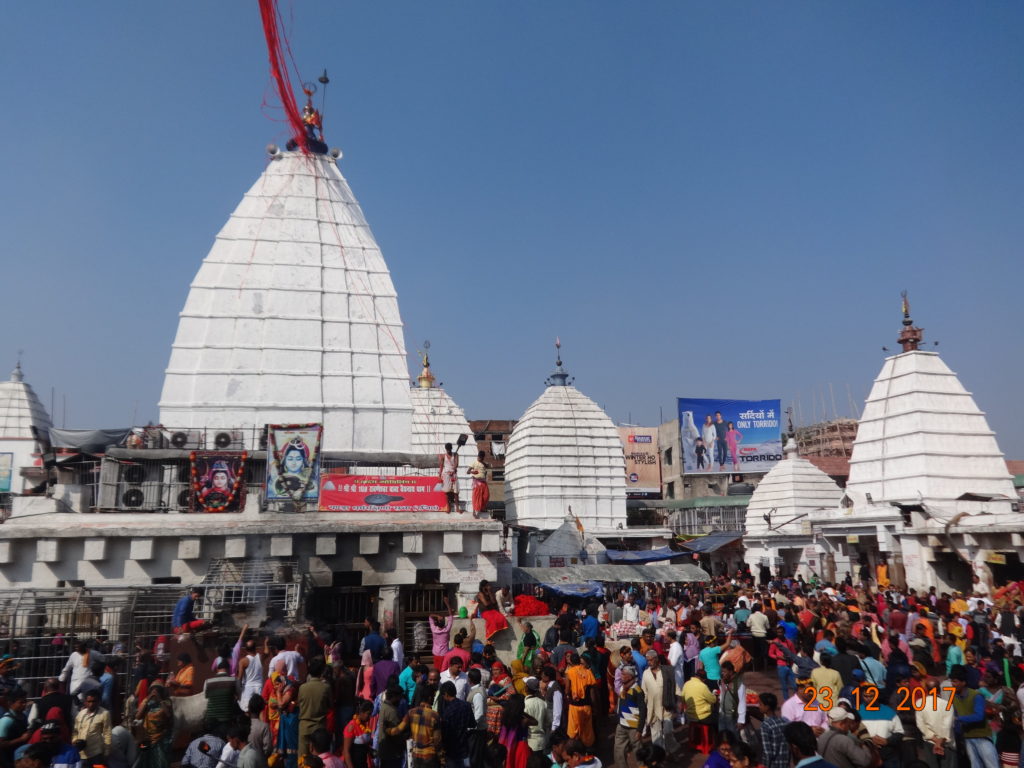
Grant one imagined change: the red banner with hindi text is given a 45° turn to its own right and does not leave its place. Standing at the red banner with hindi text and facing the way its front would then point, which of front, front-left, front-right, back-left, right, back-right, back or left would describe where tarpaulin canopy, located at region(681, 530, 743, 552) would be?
back

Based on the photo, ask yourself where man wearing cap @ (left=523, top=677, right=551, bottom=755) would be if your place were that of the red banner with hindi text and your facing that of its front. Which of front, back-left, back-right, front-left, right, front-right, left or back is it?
front

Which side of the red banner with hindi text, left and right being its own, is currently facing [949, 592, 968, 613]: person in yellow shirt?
left

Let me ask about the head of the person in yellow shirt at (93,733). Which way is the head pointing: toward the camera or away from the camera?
toward the camera

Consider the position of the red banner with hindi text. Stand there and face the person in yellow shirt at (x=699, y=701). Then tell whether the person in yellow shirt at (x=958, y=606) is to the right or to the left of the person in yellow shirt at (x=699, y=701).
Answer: left

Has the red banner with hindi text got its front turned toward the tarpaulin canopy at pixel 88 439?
no

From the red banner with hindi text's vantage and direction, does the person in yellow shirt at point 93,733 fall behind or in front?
in front

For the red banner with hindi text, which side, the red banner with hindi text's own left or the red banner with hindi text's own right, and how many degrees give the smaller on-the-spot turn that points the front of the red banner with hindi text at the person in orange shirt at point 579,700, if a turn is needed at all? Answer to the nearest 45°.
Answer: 0° — it already faces them

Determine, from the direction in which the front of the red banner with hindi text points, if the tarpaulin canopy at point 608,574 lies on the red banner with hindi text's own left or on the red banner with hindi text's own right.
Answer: on the red banner with hindi text's own left

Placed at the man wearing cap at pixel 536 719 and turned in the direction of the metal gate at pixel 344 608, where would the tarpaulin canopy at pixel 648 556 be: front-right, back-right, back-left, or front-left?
front-right

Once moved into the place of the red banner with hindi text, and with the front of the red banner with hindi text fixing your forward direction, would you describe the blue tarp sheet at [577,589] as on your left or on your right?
on your left

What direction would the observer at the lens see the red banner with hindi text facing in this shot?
facing the viewer

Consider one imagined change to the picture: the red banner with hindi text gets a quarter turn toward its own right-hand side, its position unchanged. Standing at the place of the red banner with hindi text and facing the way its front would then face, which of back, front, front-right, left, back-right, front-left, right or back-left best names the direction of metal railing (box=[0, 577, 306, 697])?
front-left
